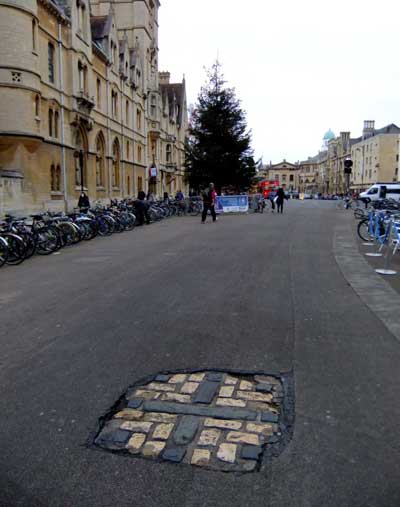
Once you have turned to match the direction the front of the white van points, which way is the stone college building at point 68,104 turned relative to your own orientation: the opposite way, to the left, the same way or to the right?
the opposite way

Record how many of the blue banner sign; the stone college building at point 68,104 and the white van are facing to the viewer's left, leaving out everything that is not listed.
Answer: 1

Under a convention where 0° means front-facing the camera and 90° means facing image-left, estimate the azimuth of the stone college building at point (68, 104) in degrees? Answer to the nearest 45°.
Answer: approximately 315°

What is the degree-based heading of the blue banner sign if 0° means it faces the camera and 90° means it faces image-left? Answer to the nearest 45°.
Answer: approximately 0°

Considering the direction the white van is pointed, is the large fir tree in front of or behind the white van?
in front

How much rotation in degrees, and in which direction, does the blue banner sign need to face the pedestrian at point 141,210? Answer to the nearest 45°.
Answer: approximately 45° to its right

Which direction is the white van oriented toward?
to the viewer's left

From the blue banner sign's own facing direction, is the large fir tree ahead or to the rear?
to the rear

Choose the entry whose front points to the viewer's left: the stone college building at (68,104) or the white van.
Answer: the white van
